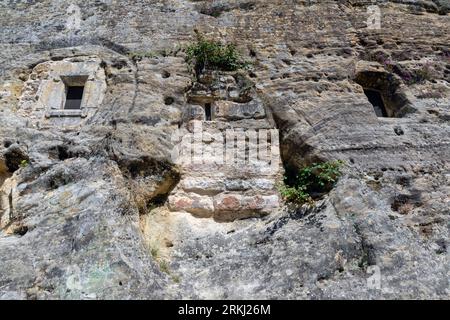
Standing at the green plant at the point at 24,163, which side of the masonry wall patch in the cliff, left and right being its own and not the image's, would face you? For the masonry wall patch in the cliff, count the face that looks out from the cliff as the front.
right

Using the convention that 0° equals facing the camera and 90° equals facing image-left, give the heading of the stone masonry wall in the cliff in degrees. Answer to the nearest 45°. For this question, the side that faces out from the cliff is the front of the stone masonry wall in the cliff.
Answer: approximately 0°
